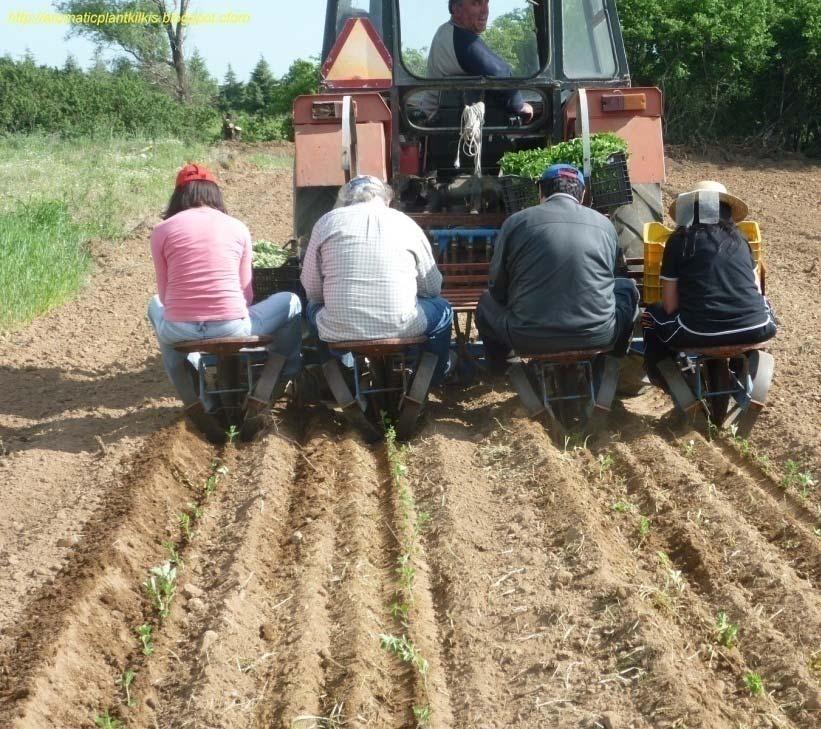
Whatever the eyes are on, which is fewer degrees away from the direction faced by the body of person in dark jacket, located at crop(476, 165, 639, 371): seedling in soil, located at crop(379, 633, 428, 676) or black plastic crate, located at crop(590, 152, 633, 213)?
the black plastic crate

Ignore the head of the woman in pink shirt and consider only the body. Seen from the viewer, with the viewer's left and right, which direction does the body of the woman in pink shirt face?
facing away from the viewer

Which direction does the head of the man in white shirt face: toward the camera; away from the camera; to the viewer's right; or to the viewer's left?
away from the camera

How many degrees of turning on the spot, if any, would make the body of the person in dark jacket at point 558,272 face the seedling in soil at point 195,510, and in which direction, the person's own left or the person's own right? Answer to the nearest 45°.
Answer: approximately 135° to the person's own left

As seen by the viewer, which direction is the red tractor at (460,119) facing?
away from the camera

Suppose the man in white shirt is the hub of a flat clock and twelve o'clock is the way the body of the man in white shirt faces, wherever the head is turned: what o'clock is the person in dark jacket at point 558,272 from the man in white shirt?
The person in dark jacket is roughly at 3 o'clock from the man in white shirt.

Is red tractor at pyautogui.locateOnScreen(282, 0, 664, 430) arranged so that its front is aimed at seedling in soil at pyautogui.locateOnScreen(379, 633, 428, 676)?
no

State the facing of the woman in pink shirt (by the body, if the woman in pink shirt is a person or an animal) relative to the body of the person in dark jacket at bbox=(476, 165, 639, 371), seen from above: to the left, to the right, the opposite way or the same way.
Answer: the same way

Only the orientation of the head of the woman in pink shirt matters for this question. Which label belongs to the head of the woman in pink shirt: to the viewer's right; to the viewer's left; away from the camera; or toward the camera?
away from the camera

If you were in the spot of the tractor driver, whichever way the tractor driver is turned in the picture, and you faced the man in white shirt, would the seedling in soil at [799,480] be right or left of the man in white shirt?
left

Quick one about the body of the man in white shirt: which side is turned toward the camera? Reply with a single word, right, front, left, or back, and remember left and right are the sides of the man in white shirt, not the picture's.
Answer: back

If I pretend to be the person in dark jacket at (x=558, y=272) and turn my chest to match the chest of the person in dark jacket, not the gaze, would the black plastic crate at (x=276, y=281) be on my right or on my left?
on my left

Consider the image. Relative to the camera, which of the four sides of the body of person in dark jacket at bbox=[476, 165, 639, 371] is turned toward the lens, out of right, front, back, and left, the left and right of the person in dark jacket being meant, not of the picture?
back

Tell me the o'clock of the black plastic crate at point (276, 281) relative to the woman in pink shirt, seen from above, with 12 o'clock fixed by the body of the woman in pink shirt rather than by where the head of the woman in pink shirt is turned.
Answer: The black plastic crate is roughly at 1 o'clock from the woman in pink shirt.

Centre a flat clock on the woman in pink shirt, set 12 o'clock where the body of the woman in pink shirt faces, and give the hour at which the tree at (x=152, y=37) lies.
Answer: The tree is roughly at 12 o'clock from the woman in pink shirt.

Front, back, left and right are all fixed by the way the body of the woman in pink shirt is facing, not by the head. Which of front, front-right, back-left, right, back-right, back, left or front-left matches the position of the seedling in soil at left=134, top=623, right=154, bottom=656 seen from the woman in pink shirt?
back

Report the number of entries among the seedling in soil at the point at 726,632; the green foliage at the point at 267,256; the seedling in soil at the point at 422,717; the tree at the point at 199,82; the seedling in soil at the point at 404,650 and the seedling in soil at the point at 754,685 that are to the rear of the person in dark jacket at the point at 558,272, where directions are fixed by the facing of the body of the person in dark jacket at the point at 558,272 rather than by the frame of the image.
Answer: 4

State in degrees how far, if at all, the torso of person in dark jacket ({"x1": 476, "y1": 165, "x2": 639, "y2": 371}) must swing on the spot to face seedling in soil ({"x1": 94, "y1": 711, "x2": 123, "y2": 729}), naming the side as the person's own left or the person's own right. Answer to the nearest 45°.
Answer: approximately 135° to the person's own left

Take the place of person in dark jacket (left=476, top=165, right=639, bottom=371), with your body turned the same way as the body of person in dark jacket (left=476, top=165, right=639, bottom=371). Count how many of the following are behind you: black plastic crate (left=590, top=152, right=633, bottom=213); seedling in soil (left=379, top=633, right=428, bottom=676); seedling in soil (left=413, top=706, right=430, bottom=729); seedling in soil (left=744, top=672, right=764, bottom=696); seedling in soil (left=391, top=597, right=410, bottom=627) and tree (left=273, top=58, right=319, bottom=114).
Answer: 4

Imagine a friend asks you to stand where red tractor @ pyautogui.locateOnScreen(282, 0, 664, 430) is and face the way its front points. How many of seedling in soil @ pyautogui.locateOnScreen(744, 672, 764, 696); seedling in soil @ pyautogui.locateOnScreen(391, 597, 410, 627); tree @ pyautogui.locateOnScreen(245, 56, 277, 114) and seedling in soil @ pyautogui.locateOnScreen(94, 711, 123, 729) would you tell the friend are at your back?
3
